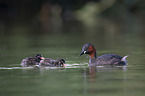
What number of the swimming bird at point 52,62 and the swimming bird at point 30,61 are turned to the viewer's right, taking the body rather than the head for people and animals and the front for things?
2

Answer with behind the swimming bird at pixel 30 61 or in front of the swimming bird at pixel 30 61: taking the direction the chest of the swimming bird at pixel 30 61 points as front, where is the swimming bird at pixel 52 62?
in front

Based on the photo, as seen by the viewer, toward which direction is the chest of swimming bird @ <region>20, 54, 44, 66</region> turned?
to the viewer's right

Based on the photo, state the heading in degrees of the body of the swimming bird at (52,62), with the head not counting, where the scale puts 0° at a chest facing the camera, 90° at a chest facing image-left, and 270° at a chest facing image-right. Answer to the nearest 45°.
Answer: approximately 270°

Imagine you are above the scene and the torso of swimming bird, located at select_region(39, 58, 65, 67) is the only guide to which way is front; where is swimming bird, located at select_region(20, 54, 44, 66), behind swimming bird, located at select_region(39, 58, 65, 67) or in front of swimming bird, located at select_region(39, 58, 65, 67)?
behind
